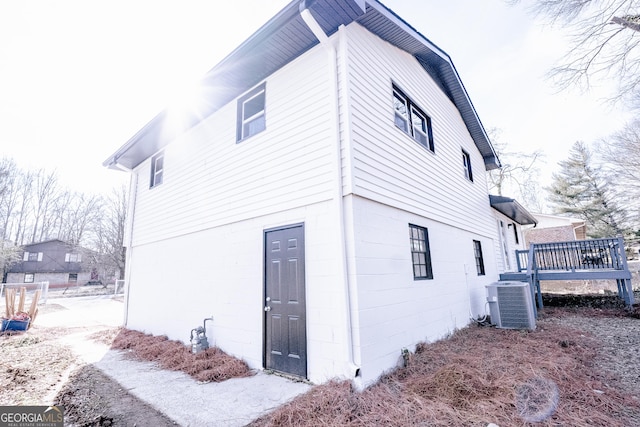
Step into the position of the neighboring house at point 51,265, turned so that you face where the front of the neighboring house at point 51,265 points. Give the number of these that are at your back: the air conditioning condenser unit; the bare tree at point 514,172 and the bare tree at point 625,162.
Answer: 0

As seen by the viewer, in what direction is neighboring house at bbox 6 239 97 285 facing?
toward the camera

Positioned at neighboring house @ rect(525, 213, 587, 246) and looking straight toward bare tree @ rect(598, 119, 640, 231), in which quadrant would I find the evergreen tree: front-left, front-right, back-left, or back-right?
front-left
